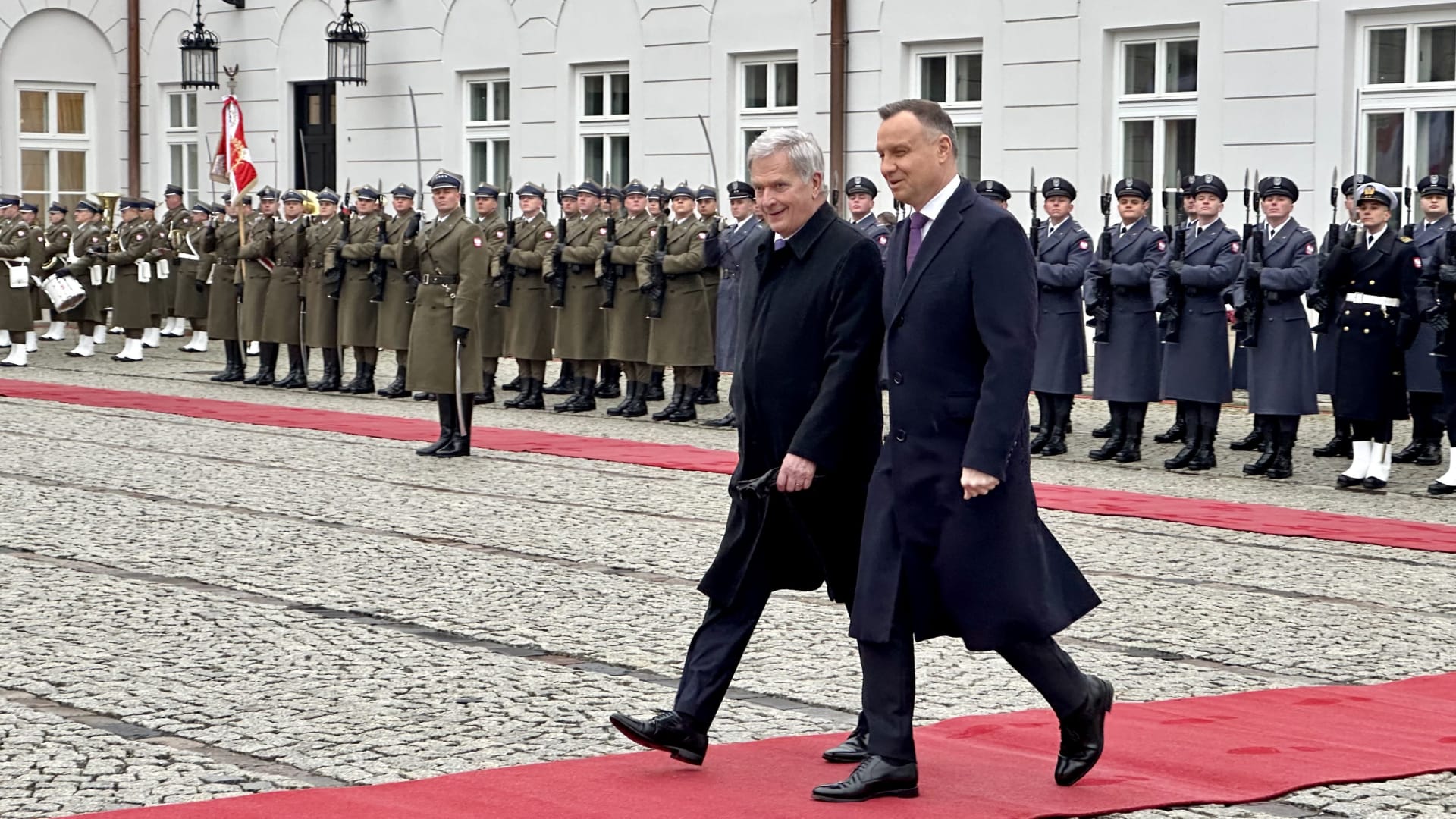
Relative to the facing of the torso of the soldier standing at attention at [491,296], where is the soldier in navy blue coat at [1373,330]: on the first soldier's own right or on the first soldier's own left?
on the first soldier's own left

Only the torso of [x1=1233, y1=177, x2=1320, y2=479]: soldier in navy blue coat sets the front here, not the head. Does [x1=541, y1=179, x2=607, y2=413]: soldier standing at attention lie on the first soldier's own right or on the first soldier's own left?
on the first soldier's own right

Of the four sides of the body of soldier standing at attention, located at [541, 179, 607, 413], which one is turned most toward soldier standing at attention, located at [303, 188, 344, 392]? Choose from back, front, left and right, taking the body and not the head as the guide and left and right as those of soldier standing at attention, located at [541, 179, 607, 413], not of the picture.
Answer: right

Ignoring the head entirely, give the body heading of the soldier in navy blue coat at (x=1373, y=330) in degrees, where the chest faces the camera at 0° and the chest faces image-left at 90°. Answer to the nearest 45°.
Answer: approximately 45°

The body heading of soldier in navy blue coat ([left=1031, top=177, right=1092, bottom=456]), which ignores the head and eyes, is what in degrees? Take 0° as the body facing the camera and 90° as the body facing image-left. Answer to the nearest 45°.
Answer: approximately 45°

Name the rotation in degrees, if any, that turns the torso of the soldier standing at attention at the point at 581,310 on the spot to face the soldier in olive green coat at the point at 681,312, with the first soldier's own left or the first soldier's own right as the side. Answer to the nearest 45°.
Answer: approximately 90° to the first soldier's own left

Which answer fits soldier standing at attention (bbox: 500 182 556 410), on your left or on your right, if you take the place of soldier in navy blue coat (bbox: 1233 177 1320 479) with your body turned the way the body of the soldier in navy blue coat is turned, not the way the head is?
on your right

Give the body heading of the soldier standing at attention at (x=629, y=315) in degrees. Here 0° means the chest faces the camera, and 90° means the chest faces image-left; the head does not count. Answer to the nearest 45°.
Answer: approximately 45°

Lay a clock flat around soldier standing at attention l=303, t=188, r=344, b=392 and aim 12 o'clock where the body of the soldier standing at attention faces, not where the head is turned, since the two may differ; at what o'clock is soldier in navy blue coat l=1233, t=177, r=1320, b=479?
The soldier in navy blue coat is roughly at 9 o'clock from the soldier standing at attention.

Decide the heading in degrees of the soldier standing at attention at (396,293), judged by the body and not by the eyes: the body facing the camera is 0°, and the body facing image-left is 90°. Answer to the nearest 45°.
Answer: approximately 45°
